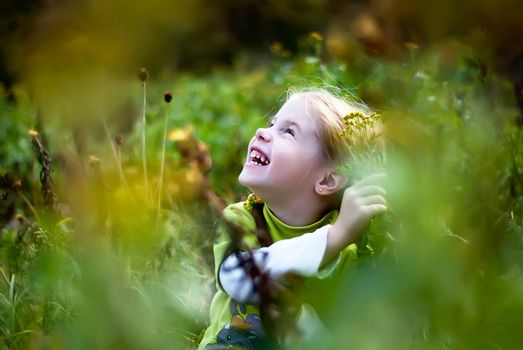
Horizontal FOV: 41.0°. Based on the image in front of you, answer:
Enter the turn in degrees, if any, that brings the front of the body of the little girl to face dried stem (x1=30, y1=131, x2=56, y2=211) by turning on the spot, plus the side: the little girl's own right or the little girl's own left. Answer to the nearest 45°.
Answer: approximately 45° to the little girl's own right

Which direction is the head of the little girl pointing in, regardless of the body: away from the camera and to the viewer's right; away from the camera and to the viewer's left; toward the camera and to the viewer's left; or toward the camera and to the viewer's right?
toward the camera and to the viewer's left
